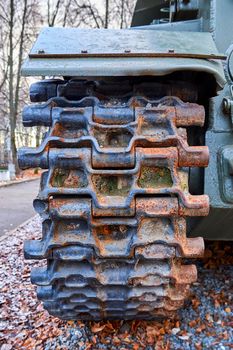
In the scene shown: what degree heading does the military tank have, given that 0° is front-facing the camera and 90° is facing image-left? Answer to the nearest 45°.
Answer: approximately 0°
